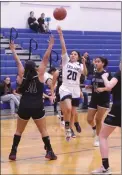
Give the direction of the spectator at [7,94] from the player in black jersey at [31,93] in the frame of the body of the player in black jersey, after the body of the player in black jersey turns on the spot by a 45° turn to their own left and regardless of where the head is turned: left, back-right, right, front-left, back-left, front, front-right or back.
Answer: front-right

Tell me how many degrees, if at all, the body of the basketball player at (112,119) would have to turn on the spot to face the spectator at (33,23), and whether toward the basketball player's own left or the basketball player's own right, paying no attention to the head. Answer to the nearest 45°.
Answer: approximately 90° to the basketball player's own right

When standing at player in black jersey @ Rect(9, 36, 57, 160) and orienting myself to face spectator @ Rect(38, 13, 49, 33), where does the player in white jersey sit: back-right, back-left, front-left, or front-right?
front-right

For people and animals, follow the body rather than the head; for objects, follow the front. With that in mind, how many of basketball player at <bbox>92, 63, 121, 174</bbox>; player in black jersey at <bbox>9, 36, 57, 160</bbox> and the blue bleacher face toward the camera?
1

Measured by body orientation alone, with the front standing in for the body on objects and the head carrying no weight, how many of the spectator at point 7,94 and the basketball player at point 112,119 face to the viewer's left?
1

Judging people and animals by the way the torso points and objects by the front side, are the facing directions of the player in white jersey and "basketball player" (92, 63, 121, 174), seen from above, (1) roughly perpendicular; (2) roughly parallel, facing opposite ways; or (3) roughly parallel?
roughly perpendicular

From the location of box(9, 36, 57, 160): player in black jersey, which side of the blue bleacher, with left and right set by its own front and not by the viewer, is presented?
front

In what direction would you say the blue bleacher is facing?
toward the camera

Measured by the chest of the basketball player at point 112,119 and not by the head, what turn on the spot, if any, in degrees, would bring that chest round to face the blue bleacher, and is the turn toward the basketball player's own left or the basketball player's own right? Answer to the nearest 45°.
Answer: approximately 90° to the basketball player's own right

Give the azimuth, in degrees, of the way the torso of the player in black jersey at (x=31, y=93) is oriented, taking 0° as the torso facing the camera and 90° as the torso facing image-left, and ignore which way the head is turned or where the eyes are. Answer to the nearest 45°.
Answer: approximately 180°

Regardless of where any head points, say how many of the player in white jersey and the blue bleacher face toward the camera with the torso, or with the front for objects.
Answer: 2

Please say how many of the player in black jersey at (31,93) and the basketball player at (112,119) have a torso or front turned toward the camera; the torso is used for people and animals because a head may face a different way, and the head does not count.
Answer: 0

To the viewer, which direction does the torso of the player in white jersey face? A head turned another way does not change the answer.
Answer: toward the camera

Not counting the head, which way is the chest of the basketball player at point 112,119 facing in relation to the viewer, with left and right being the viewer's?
facing to the left of the viewer

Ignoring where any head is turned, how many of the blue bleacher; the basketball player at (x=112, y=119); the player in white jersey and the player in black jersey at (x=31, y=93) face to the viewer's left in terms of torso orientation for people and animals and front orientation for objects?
1

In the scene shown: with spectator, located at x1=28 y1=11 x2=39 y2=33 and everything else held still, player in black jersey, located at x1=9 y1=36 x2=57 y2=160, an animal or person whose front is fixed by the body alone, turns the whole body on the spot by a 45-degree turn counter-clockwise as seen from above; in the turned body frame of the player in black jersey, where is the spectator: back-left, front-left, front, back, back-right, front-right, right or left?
front-right

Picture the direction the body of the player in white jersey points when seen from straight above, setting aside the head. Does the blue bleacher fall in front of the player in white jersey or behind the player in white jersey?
behind
